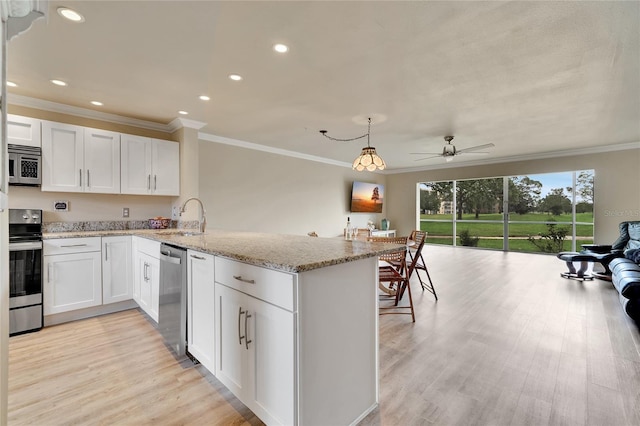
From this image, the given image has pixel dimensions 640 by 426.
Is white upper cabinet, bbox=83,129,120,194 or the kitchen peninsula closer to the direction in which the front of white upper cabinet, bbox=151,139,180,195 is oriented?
the kitchen peninsula

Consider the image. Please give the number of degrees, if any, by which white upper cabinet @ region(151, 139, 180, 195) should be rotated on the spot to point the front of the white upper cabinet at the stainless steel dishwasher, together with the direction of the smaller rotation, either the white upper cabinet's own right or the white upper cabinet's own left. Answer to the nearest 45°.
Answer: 0° — it already faces it

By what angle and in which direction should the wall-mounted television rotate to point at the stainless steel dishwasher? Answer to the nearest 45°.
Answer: approximately 45° to its right

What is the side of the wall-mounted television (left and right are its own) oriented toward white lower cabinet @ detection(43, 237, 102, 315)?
right

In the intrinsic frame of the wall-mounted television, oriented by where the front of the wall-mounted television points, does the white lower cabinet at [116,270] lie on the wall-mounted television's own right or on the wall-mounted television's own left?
on the wall-mounted television's own right

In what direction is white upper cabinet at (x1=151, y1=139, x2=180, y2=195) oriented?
toward the camera

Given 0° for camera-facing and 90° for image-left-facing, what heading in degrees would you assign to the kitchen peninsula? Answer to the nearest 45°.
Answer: approximately 45°

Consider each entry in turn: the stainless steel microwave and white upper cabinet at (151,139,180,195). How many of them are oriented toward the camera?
2

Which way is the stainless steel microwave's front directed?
toward the camera

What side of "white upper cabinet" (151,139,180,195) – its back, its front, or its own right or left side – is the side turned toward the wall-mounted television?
left
